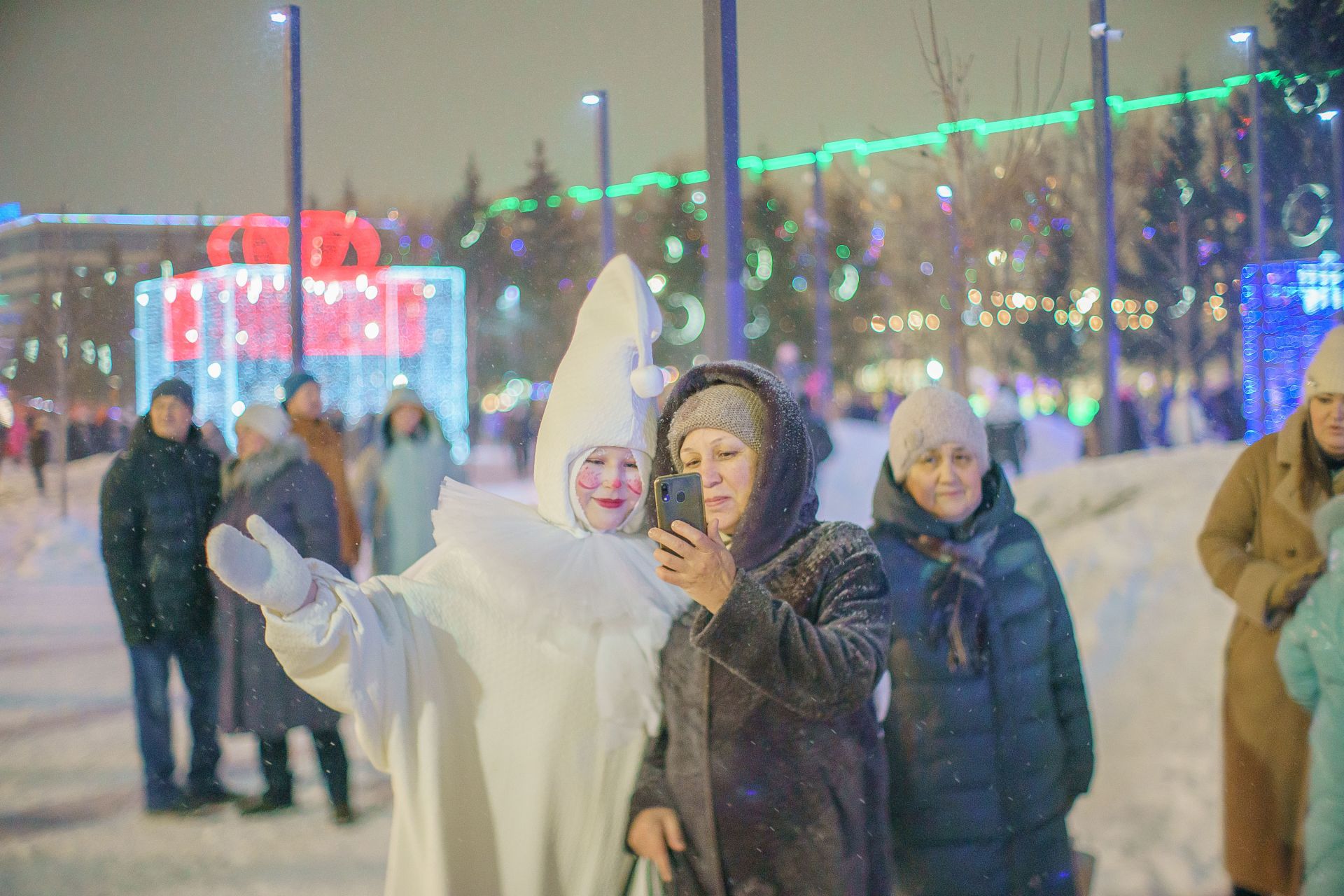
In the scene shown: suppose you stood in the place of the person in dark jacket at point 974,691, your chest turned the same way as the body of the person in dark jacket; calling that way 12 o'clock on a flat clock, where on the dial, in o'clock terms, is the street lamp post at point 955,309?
The street lamp post is roughly at 6 o'clock from the person in dark jacket.

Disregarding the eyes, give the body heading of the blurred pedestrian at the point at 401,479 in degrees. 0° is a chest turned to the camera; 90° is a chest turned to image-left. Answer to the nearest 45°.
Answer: approximately 0°

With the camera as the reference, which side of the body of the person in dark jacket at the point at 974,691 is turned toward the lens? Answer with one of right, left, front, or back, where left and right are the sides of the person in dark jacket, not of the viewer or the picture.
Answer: front

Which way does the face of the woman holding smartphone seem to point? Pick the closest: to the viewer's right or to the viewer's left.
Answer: to the viewer's left

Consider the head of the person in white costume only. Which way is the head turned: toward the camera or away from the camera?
toward the camera

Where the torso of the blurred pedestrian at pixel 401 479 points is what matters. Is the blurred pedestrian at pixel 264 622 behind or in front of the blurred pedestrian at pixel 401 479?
in front

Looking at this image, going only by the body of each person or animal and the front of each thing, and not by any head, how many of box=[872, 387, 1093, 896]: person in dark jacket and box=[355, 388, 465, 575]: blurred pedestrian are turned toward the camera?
2
